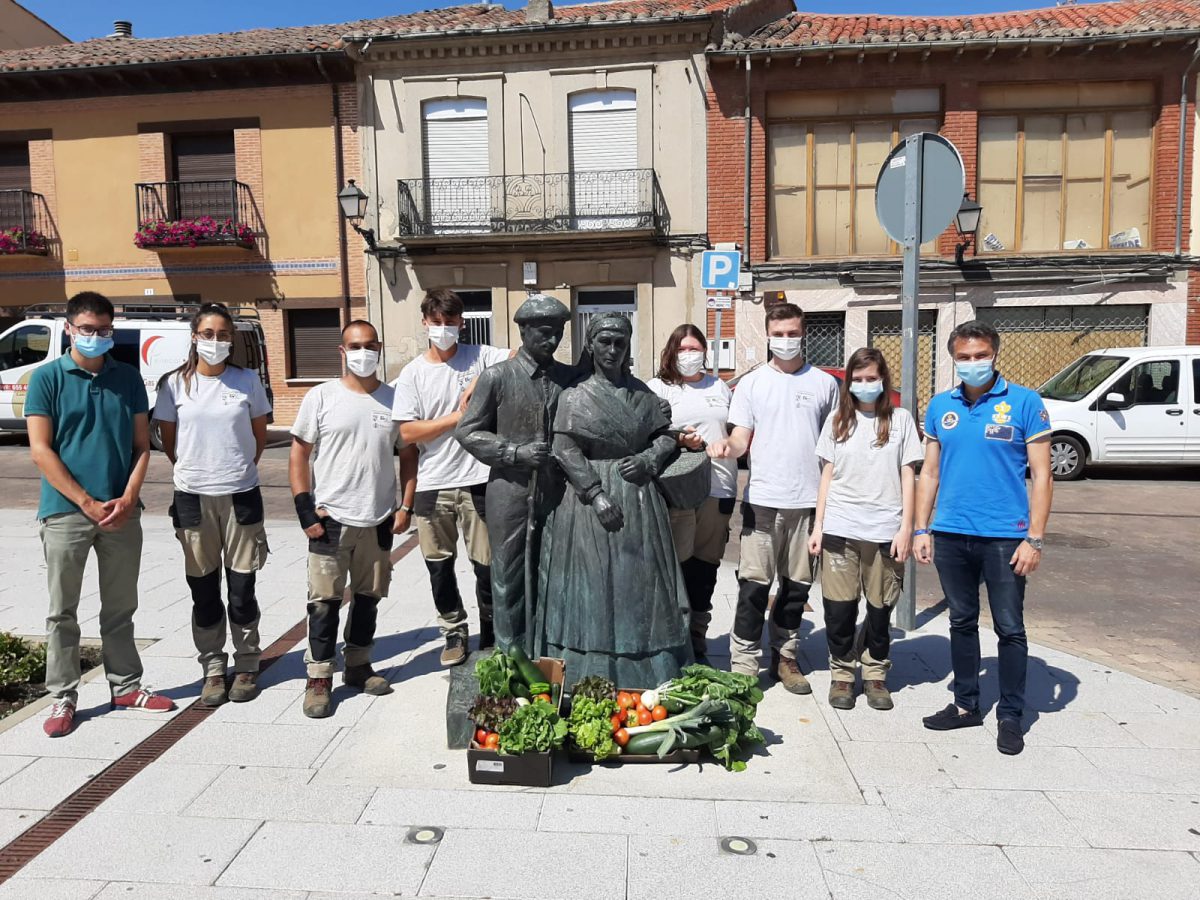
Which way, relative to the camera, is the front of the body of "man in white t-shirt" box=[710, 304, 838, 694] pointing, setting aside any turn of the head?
toward the camera

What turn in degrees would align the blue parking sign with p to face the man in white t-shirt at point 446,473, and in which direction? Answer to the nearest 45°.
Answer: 0° — it already faces them

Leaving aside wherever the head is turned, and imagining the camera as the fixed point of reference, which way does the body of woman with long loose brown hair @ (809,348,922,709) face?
toward the camera

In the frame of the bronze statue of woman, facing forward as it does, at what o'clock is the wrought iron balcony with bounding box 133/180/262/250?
The wrought iron balcony is roughly at 5 o'clock from the bronze statue of woman.

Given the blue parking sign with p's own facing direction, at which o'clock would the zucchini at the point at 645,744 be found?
The zucchini is roughly at 12 o'clock from the blue parking sign with p.

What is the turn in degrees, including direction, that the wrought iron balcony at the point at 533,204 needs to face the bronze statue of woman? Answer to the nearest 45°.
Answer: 0° — it already faces it

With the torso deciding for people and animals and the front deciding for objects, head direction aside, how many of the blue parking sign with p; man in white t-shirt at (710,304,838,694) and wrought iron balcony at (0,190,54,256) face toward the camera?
3

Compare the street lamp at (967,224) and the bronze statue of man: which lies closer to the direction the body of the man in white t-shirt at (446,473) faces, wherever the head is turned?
the bronze statue of man

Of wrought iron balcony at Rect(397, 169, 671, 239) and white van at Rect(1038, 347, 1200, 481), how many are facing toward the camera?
1

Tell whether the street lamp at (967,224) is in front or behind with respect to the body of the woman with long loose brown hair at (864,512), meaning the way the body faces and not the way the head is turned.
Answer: behind

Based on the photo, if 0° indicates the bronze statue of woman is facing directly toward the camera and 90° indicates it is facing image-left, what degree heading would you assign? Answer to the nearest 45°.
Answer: approximately 0°

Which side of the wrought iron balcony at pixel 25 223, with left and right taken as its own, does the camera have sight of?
front

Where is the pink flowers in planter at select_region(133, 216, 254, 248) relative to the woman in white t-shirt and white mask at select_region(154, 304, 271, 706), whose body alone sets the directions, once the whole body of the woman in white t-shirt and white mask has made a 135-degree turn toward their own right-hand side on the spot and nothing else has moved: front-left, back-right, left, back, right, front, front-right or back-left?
front-right
